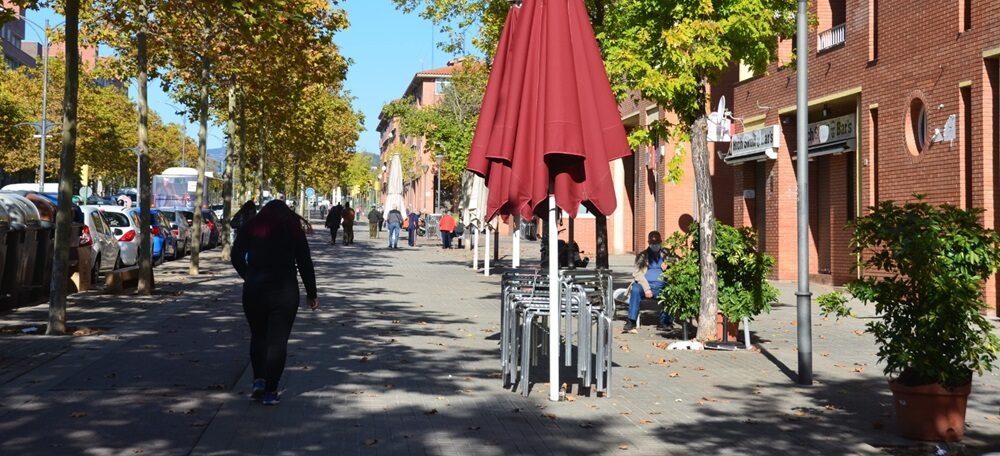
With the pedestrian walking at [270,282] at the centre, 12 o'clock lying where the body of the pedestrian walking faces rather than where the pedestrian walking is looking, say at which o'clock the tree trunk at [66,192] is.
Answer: The tree trunk is roughly at 11 o'clock from the pedestrian walking.

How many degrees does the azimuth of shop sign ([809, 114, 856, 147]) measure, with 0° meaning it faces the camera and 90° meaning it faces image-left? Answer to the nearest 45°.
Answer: approximately 45°

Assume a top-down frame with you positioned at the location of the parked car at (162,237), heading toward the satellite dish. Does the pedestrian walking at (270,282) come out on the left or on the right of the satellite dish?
right

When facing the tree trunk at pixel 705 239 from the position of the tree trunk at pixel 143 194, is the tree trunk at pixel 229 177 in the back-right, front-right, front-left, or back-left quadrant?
back-left

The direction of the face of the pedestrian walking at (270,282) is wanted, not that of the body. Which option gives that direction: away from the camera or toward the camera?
away from the camera

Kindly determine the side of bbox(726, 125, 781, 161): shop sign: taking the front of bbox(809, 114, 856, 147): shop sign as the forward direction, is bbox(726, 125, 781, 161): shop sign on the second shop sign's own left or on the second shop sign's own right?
on the second shop sign's own right

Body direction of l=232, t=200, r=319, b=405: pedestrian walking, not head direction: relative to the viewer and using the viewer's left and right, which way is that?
facing away from the viewer

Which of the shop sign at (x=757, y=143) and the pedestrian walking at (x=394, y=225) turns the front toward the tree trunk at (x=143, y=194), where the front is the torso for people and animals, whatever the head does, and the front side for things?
the shop sign
